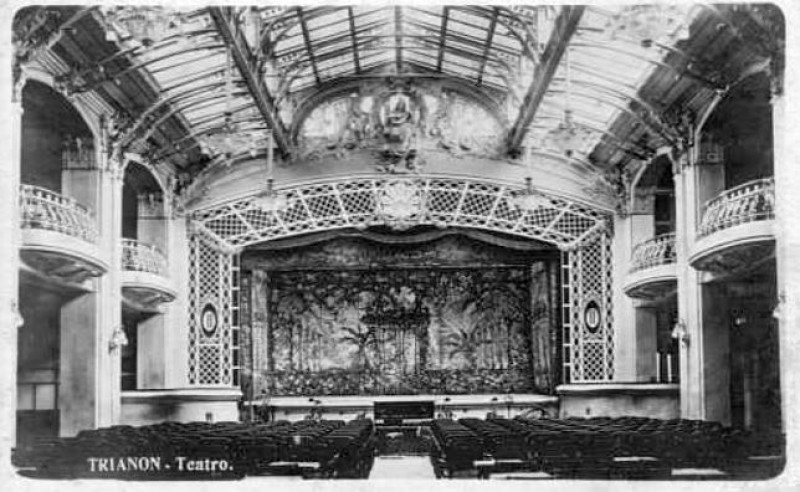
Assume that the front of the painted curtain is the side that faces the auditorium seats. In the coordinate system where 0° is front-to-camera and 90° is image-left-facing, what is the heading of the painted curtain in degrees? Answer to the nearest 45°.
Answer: approximately 0°
